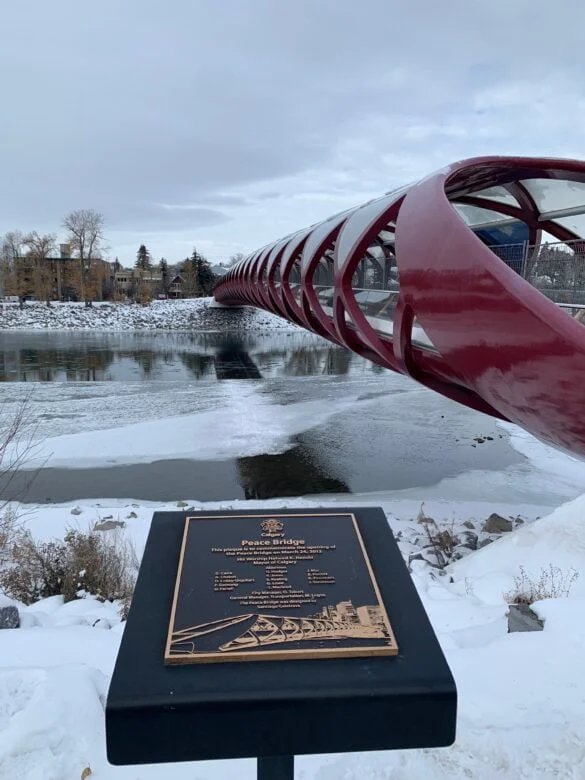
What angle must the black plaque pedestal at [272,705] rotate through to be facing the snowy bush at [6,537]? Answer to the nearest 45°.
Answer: approximately 135° to its right

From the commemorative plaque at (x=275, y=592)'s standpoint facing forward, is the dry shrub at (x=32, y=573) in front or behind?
behind

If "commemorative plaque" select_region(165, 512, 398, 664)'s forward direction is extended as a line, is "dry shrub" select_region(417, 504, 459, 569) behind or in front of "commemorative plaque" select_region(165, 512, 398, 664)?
behind

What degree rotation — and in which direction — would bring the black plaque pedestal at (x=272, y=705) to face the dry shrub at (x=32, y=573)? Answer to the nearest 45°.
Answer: approximately 135° to its right

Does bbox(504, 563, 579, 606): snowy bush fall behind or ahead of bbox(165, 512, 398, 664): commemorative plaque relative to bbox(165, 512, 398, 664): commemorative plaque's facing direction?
behind

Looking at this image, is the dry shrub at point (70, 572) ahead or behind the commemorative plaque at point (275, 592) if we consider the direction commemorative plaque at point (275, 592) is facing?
behind

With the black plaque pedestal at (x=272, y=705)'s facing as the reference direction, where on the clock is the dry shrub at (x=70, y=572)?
The dry shrub is roughly at 5 o'clock from the black plaque pedestal.

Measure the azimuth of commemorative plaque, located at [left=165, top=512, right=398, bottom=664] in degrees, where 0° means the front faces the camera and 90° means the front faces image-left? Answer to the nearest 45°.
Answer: approximately 0°
